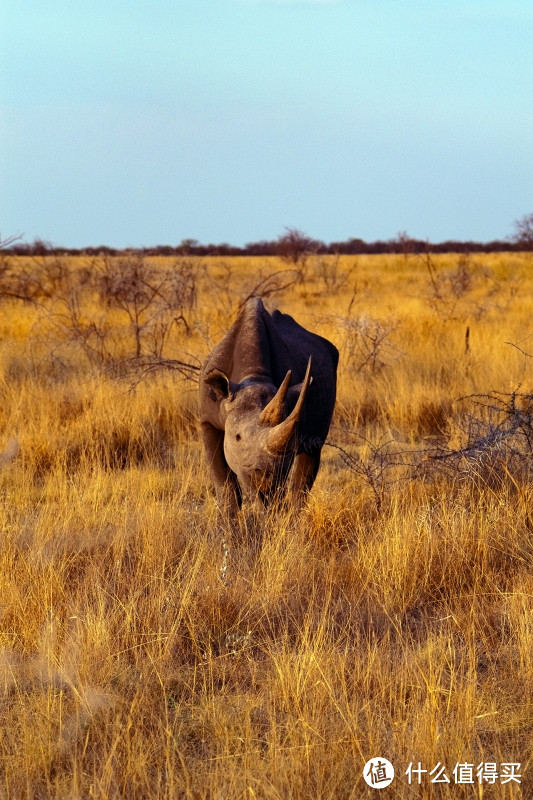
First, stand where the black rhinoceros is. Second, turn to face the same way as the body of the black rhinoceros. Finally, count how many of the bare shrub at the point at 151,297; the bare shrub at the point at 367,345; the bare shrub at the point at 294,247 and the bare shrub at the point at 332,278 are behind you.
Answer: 4

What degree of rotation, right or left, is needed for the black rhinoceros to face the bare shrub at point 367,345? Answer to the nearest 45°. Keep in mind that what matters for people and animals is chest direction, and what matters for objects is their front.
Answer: approximately 180°

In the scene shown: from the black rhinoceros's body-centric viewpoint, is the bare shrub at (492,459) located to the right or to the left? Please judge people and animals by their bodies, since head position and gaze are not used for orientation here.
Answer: on its left

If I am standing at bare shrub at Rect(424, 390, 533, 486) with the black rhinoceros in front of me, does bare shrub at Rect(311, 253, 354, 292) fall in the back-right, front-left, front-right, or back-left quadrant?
back-right

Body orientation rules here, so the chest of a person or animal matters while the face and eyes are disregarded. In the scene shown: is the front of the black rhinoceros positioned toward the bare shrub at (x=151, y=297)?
no

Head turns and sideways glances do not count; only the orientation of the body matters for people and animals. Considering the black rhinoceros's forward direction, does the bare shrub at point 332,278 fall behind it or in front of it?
behind

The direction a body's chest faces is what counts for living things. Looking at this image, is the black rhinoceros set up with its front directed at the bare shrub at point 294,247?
no

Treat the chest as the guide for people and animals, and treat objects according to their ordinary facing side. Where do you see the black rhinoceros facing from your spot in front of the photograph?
facing the viewer
